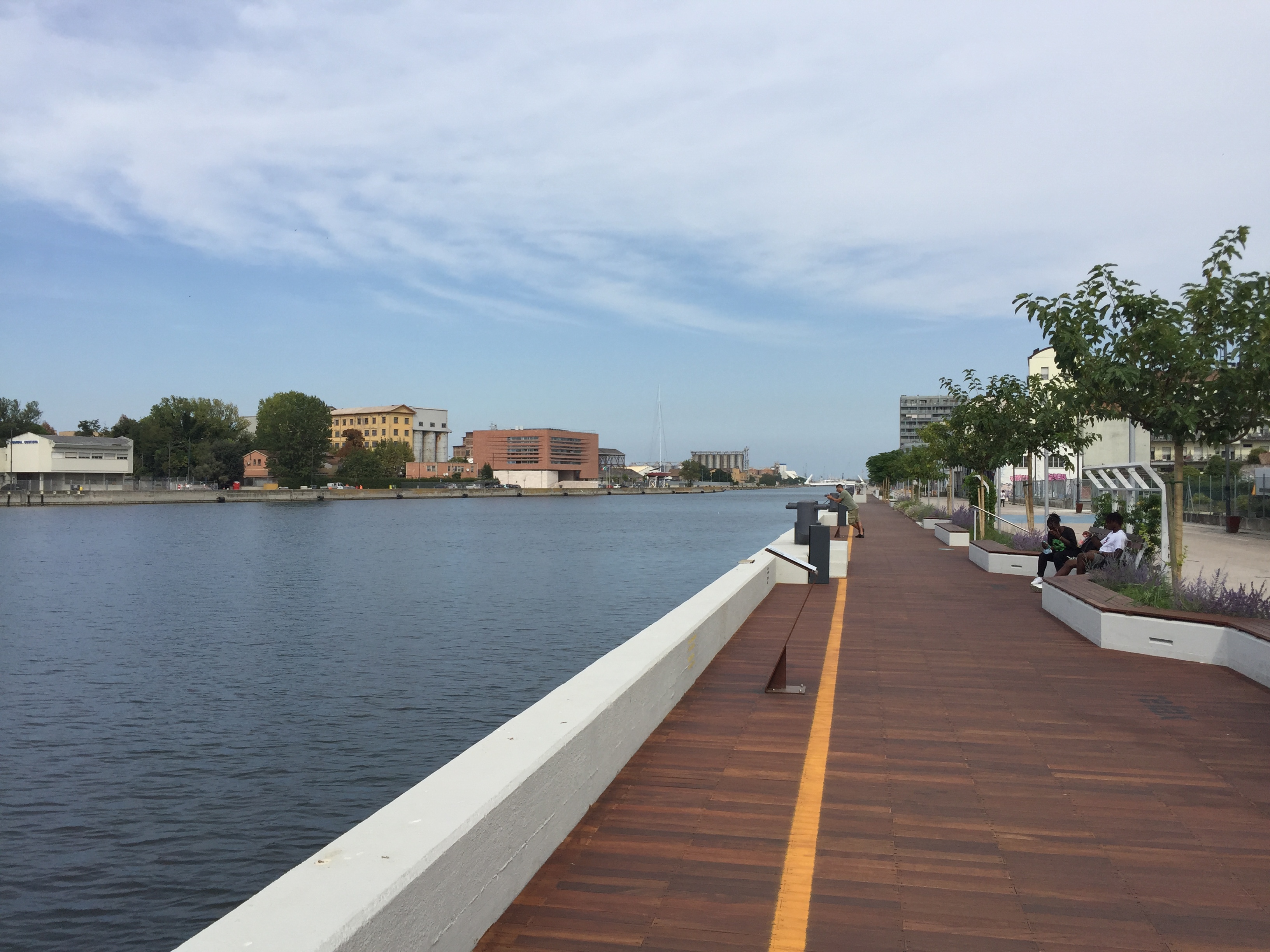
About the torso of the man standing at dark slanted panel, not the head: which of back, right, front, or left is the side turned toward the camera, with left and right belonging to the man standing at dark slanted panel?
left

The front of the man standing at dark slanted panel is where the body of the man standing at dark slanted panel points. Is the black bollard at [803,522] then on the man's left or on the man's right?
on the man's left

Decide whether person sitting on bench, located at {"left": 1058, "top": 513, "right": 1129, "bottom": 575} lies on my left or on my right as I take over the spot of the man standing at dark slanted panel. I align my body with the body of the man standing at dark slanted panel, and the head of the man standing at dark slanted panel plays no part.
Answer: on my left

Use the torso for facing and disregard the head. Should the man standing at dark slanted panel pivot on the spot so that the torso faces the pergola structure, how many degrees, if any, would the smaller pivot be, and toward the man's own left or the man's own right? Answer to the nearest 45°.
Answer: approximately 135° to the man's own left

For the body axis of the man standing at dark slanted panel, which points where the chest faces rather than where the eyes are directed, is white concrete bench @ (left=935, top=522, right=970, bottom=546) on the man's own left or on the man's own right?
on the man's own left

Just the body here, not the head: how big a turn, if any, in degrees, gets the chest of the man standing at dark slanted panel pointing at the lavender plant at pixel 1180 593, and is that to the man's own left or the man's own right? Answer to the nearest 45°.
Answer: approximately 90° to the man's own left
